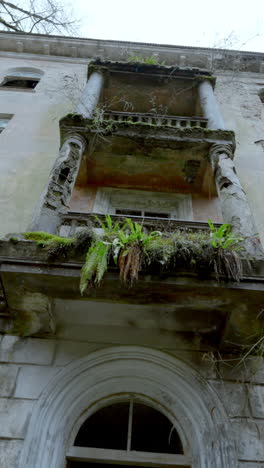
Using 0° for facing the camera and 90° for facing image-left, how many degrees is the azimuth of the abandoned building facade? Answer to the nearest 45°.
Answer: approximately 0°
